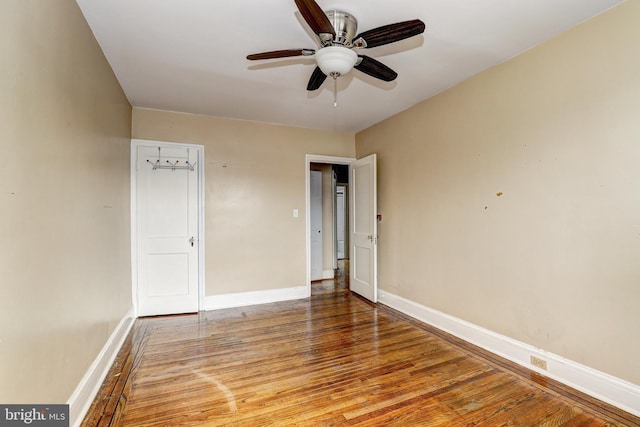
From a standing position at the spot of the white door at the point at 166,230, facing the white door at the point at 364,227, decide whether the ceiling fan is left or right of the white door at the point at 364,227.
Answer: right

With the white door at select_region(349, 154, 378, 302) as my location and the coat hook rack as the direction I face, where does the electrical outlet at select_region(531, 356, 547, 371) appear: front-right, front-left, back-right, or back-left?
back-left

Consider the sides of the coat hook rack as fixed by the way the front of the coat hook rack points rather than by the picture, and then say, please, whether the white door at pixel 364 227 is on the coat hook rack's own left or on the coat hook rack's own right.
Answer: on the coat hook rack's own left

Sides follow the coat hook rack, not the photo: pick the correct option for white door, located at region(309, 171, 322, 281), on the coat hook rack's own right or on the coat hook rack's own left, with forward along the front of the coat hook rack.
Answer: on the coat hook rack's own left

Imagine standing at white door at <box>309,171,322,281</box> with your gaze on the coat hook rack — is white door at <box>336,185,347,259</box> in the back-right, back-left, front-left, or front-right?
back-right

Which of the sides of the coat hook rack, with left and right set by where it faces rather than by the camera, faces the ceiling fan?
front

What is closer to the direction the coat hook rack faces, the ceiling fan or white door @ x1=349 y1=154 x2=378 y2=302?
the ceiling fan

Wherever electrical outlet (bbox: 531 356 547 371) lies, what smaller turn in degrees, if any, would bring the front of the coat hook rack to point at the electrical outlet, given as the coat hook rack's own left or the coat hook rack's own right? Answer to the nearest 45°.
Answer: approximately 45° to the coat hook rack's own left

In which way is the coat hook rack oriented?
toward the camera

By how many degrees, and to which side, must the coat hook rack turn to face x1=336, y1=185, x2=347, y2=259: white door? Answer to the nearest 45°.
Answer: approximately 135° to its left

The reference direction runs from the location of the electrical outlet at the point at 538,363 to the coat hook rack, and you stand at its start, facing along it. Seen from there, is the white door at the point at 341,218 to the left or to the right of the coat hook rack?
right

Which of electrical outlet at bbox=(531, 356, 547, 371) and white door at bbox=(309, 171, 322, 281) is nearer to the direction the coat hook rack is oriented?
the electrical outlet
